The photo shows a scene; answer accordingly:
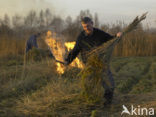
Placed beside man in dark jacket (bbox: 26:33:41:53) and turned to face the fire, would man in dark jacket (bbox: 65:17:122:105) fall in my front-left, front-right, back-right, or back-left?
front-right

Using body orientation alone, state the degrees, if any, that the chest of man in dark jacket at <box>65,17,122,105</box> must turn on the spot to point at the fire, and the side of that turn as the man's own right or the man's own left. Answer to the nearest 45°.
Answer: approximately 135° to the man's own right

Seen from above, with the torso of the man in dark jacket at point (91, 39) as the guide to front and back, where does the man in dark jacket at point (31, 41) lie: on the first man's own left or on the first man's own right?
on the first man's own right

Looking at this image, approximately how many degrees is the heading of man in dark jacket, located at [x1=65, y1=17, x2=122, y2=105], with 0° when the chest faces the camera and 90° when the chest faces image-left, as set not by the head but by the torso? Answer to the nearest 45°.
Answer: approximately 45°

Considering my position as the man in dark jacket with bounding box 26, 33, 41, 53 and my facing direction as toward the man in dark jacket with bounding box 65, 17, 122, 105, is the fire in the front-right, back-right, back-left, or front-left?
front-left
